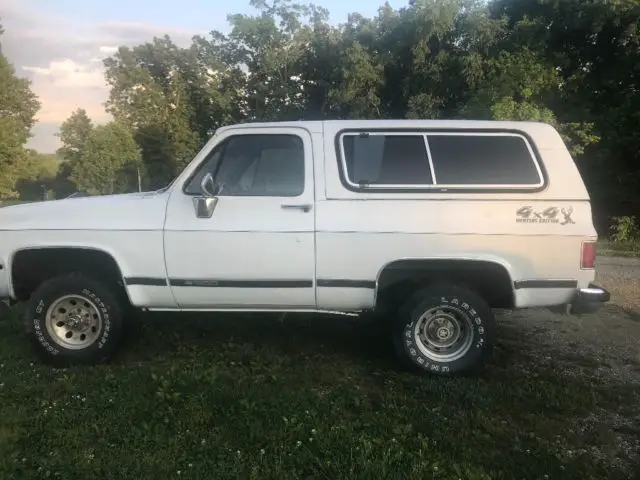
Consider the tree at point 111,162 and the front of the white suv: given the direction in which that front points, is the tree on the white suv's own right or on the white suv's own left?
on the white suv's own right

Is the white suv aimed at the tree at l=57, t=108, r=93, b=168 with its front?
no

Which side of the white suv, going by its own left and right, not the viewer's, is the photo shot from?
left
